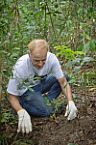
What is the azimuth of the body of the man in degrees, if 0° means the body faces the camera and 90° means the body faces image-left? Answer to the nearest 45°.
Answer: approximately 315°
